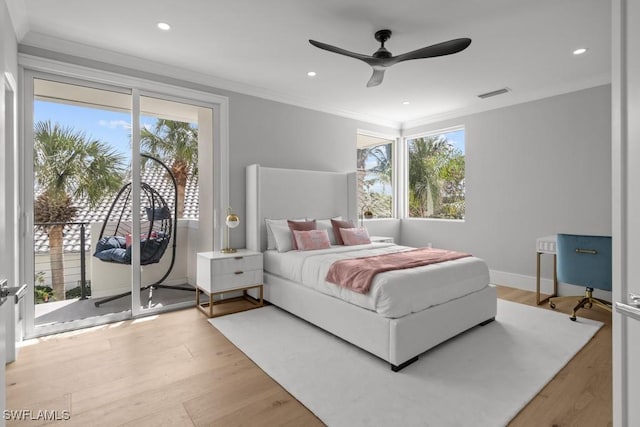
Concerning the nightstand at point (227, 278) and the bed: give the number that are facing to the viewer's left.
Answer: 0

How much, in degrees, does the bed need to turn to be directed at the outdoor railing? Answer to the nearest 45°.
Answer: approximately 135° to its right

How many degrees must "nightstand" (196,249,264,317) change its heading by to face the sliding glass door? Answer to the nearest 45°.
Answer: approximately 135° to its right

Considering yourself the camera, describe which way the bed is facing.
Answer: facing the viewer and to the right of the viewer

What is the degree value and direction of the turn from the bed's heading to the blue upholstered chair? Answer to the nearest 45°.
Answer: approximately 45° to its left

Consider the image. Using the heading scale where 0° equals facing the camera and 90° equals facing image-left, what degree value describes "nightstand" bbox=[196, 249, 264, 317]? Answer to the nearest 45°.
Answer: approximately 315°

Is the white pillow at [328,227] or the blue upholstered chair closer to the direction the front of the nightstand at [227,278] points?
the blue upholstered chair

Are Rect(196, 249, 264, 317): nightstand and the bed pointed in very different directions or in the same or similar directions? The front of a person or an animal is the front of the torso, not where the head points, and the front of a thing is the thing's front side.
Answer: same or similar directions

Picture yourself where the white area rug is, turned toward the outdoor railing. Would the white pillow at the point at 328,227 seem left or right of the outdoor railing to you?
right

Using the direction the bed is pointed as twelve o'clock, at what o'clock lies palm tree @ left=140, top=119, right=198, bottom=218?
The palm tree is roughly at 5 o'clock from the bed.
